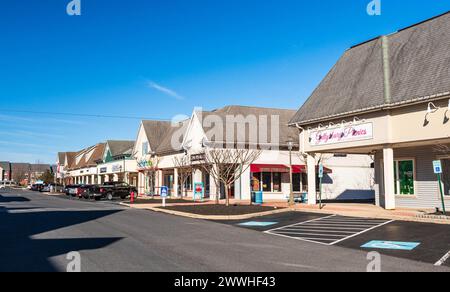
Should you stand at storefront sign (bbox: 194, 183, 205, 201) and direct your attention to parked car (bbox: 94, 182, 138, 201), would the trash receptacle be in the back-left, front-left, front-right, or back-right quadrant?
back-left

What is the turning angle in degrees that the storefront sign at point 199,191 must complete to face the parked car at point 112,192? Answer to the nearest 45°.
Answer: approximately 90° to its right

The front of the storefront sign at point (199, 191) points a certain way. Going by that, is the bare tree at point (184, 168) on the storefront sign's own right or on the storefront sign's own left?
on the storefront sign's own right

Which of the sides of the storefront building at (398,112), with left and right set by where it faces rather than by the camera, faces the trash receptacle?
right

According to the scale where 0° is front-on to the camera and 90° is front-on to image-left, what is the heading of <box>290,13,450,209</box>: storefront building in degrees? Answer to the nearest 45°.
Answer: approximately 45°

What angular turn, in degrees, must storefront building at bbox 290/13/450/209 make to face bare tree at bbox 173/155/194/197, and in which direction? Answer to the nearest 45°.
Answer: approximately 90° to its right

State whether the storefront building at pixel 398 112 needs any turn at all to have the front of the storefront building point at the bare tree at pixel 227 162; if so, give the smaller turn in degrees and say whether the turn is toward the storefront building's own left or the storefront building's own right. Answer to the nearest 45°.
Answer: approximately 90° to the storefront building's own right

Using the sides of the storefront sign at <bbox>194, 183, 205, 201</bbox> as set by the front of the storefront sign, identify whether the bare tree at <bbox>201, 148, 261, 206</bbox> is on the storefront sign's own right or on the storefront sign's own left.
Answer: on the storefront sign's own left
